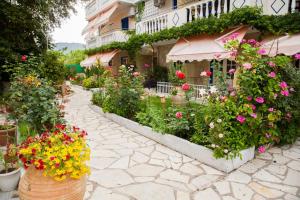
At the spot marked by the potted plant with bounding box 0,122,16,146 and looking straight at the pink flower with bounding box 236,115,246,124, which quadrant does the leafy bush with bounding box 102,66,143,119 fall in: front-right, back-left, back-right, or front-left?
front-left

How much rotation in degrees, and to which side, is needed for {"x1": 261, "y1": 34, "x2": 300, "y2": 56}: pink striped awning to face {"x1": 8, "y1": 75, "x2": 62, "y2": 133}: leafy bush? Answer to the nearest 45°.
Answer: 0° — it already faces it

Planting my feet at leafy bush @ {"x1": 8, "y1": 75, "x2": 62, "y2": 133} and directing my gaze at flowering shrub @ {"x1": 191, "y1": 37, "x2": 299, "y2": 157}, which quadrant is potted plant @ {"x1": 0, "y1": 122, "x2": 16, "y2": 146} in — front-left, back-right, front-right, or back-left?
back-right

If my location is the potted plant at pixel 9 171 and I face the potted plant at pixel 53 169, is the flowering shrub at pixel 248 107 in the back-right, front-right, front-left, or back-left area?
front-left

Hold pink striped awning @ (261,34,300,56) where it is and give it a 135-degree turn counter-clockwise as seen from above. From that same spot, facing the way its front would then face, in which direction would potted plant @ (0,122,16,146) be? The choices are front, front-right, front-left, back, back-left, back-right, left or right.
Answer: back-right

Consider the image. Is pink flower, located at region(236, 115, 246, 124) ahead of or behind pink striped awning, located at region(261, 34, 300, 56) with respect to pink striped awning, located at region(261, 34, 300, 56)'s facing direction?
ahead

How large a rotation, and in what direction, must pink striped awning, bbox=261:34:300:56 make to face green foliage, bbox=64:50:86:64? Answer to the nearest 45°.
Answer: approximately 90° to its right

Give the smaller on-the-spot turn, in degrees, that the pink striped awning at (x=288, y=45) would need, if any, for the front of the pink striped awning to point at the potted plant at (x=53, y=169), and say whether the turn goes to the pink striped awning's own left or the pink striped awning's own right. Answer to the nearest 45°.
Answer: approximately 45° to the pink striped awning's own left

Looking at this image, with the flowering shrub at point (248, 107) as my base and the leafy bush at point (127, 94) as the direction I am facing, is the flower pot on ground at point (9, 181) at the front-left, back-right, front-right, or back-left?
front-left

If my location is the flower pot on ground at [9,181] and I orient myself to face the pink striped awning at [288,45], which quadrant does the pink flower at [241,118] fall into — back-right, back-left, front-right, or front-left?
front-right

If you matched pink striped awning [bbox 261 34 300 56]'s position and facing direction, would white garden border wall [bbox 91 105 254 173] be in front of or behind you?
in front
